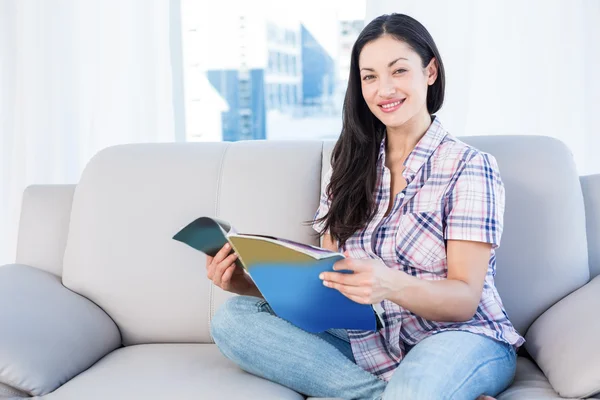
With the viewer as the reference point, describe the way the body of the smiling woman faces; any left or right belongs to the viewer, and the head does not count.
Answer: facing the viewer and to the left of the viewer

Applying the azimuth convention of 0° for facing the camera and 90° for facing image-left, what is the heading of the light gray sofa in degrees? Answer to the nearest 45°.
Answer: approximately 0°
